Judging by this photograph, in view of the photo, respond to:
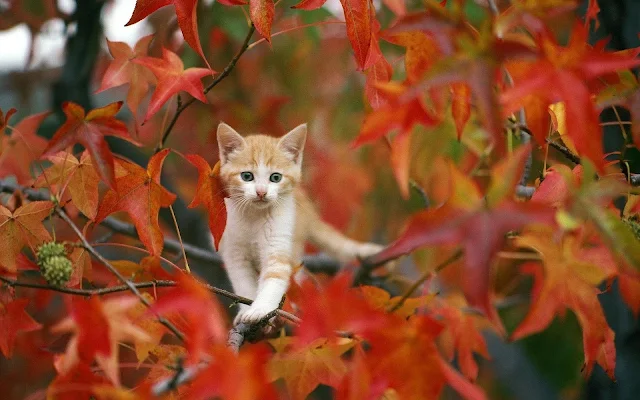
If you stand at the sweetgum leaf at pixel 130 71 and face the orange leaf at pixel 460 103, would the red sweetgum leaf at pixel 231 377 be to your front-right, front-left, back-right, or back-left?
front-right

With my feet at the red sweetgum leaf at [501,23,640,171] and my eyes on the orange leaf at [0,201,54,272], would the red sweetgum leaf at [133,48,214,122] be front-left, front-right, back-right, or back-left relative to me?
front-right

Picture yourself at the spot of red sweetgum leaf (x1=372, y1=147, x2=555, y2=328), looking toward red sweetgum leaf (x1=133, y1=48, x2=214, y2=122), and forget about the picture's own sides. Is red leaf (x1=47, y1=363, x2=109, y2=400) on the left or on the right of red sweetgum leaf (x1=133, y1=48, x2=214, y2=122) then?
left

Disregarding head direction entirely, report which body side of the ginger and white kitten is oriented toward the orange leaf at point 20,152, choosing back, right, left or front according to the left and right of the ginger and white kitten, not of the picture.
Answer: right

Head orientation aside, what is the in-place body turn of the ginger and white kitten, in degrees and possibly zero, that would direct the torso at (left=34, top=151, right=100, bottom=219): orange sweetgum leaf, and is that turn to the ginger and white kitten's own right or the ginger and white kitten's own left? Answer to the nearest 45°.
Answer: approximately 45° to the ginger and white kitten's own right

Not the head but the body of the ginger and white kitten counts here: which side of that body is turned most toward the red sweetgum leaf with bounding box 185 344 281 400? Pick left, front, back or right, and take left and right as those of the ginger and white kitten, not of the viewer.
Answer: front

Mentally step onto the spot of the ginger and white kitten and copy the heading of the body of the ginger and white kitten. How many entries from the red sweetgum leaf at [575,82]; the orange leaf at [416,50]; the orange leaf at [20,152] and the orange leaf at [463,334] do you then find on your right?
1

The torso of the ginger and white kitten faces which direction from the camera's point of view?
toward the camera

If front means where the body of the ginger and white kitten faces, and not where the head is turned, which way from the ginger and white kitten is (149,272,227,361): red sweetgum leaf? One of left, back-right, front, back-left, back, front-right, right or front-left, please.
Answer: front

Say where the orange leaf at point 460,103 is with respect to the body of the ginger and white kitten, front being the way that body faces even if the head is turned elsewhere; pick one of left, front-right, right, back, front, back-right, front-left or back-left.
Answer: front-left

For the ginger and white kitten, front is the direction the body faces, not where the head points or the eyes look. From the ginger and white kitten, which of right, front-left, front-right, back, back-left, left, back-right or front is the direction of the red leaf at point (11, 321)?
front-right

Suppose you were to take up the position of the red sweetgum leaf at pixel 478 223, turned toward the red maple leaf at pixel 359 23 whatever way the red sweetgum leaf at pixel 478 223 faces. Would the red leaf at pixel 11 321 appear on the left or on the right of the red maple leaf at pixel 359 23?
left
